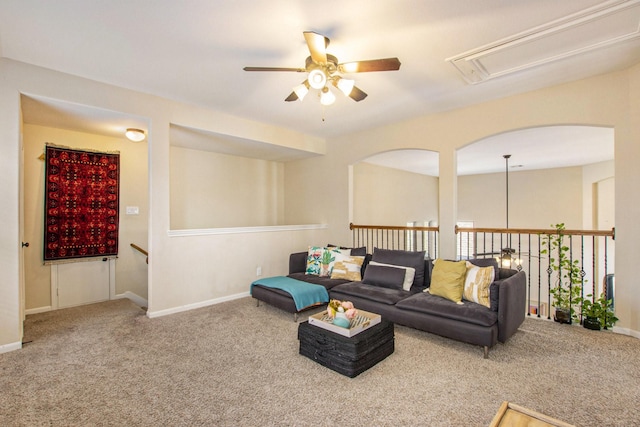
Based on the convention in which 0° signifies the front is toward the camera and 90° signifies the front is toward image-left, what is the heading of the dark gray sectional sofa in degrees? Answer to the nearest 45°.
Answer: approximately 45°

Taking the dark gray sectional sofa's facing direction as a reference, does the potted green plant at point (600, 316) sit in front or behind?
behind

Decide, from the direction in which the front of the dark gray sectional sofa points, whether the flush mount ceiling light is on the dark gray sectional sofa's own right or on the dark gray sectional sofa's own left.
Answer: on the dark gray sectional sofa's own right

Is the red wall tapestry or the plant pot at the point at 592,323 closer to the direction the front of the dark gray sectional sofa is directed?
the red wall tapestry

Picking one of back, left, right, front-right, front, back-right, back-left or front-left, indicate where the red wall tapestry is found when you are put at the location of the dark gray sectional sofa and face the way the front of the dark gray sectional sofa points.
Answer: front-right

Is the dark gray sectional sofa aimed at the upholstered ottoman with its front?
yes

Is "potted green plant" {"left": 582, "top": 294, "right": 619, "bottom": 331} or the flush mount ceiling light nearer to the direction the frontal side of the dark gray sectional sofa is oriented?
the flush mount ceiling light

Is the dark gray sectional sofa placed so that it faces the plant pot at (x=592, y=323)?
no
